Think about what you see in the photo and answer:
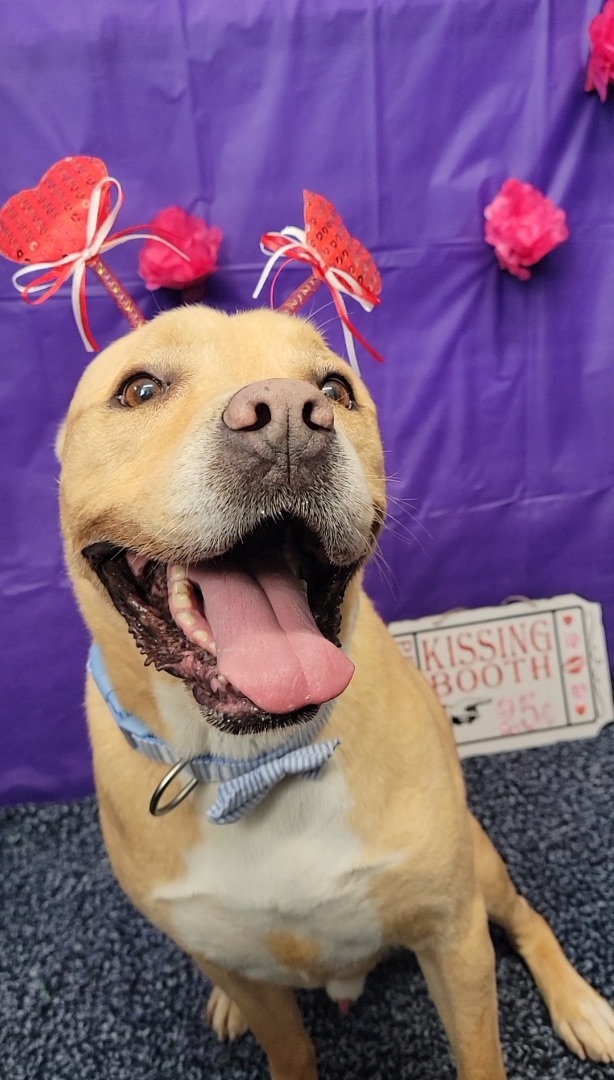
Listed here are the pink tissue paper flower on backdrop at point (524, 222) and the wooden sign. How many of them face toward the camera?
2

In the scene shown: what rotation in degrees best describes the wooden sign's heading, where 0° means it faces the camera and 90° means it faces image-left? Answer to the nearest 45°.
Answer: approximately 0°

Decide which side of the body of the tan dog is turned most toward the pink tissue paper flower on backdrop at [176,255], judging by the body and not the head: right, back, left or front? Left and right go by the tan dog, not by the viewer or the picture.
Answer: back
